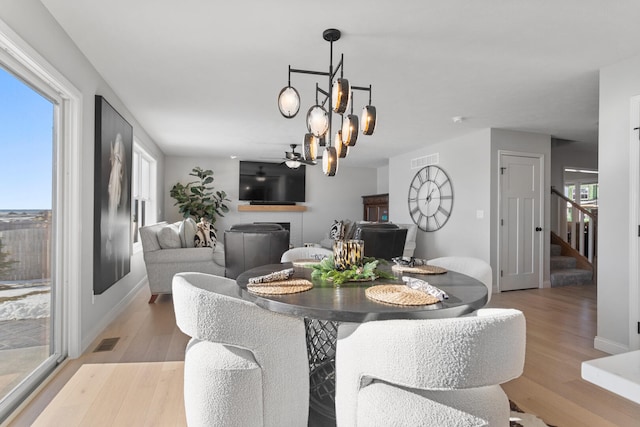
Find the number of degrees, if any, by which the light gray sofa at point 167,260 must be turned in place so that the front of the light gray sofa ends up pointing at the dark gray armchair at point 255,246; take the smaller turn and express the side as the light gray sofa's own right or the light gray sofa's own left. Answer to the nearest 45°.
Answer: approximately 45° to the light gray sofa's own right

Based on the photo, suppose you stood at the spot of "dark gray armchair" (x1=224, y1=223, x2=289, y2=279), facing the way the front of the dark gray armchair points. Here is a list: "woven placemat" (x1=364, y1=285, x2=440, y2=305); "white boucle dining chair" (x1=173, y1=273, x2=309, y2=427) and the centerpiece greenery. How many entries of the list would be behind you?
3

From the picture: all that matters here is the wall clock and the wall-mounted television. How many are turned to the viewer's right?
0

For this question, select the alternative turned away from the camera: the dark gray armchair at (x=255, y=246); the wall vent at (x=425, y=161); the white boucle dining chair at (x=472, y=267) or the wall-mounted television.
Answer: the dark gray armchair

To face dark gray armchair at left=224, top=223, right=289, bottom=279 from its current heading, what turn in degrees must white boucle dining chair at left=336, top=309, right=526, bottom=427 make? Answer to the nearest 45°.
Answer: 0° — it already faces it

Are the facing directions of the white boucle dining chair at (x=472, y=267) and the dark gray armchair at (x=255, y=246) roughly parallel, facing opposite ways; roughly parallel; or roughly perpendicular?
roughly perpendicular

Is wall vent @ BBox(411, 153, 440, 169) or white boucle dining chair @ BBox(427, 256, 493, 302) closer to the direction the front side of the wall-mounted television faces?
the white boucle dining chair

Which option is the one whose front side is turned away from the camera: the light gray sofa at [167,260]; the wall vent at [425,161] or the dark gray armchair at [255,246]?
the dark gray armchair

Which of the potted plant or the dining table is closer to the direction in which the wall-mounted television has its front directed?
the dining table

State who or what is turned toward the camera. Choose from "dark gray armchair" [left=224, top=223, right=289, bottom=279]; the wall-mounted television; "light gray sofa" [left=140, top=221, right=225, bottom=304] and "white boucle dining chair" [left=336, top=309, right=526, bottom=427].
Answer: the wall-mounted television

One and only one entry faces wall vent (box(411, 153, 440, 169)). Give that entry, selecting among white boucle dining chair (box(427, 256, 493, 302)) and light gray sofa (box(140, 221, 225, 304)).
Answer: the light gray sofa

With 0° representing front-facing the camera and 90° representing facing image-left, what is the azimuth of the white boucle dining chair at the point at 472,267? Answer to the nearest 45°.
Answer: approximately 45°

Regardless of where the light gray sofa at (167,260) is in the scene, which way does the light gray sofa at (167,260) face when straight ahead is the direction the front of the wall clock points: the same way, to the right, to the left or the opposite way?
the opposite way

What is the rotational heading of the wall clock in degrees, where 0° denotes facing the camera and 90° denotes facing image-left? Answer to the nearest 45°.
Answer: approximately 45°

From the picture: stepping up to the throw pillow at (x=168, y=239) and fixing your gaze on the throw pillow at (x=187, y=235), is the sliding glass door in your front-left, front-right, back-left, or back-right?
back-right

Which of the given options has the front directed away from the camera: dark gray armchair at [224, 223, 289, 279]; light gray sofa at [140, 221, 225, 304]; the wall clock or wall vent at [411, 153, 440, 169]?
the dark gray armchair

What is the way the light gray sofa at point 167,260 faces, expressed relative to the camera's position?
facing to the right of the viewer

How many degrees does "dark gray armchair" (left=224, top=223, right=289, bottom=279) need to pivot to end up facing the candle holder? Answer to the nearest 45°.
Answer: approximately 180°
